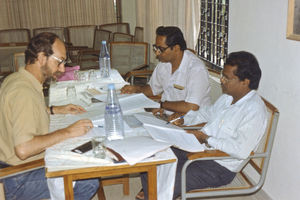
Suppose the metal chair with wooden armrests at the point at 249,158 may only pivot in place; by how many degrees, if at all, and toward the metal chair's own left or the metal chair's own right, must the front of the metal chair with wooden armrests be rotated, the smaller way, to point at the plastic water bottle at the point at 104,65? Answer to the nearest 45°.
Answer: approximately 45° to the metal chair's own right

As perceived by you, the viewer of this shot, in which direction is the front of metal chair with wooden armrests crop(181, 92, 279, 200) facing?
facing to the left of the viewer

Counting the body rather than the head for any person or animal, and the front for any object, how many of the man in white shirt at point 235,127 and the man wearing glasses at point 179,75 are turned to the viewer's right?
0

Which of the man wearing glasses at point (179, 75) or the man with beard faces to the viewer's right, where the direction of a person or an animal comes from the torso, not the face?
the man with beard

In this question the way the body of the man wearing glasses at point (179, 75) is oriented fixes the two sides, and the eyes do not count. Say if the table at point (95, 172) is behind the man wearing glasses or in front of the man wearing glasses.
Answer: in front

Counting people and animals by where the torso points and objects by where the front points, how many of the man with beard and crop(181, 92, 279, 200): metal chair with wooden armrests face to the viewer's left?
1

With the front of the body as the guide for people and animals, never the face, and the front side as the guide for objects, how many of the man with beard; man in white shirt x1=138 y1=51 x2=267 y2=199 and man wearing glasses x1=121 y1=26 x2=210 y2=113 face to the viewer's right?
1

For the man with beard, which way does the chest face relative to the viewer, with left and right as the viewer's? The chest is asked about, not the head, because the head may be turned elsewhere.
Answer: facing to the right of the viewer

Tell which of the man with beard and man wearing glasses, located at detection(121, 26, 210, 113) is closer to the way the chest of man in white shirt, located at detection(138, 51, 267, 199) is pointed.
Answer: the man with beard

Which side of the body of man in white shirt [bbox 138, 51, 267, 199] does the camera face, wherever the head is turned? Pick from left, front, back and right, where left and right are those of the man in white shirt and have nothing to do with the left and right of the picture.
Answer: left

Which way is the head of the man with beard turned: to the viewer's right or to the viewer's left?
to the viewer's right

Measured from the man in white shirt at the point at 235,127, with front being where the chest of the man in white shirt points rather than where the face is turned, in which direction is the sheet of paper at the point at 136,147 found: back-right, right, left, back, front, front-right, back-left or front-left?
front-left

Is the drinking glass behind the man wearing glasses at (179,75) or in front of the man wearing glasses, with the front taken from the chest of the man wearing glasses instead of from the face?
in front

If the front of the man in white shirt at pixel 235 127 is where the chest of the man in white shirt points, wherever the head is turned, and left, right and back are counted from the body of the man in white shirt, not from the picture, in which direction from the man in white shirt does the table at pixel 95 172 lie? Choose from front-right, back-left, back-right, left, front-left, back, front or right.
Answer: front-left
